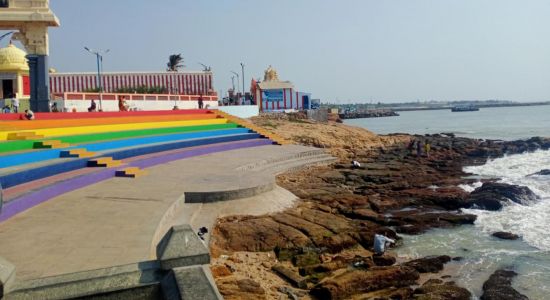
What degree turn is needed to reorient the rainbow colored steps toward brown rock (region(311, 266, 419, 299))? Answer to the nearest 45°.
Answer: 0° — it already faces it

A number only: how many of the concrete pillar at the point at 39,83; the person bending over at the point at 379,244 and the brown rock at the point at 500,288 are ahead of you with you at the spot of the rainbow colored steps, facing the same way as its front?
2

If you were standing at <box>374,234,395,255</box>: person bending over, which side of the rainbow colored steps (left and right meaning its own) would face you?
front

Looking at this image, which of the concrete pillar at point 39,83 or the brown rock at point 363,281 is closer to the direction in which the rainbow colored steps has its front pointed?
the brown rock

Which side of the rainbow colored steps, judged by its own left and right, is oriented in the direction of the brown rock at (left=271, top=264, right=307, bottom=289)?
front

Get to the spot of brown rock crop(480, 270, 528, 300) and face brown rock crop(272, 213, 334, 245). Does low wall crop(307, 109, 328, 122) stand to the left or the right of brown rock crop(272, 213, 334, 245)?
right

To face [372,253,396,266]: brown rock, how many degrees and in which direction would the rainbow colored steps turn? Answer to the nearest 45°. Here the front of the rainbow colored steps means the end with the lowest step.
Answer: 0° — it already faces it

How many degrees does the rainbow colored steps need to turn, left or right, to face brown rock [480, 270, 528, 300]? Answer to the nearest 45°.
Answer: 0° — it already faces it

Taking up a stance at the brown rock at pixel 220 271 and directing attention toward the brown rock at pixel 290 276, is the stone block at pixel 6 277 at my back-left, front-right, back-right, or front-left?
back-right

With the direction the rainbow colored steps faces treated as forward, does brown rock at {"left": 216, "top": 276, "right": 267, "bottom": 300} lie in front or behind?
in front

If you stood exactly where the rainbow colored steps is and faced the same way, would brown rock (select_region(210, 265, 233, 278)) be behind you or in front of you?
in front

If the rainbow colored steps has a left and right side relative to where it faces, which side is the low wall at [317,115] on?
on its left

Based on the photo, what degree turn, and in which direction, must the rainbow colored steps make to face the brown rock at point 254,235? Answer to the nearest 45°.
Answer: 0° — it already faces it

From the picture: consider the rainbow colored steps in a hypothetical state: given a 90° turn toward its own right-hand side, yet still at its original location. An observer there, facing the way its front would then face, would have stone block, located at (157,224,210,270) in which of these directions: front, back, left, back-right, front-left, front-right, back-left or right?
front-left

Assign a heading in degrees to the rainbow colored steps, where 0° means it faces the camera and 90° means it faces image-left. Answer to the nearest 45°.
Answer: approximately 315°
